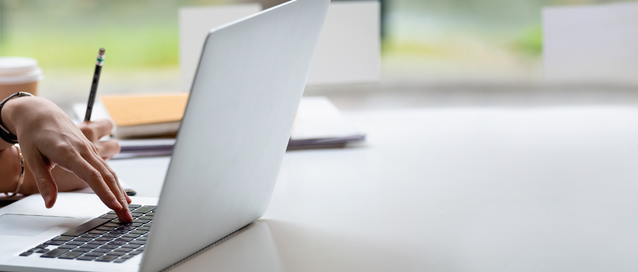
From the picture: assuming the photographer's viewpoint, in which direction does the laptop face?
facing away from the viewer and to the left of the viewer

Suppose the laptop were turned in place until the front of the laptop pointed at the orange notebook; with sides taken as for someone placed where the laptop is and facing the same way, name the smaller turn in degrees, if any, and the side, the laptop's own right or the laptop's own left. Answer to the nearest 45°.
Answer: approximately 45° to the laptop's own right

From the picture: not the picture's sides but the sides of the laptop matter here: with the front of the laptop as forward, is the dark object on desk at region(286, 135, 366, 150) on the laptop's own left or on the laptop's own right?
on the laptop's own right

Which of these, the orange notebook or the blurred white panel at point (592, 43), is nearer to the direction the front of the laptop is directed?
the orange notebook

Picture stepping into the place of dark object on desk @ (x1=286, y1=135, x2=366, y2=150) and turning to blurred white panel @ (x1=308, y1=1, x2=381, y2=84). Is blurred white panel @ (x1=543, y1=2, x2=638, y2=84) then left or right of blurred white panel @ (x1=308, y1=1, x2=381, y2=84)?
right

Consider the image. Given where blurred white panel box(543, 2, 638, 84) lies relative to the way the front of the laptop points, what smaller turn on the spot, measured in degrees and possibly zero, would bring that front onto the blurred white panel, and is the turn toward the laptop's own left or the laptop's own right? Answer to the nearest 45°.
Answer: approximately 90° to the laptop's own right

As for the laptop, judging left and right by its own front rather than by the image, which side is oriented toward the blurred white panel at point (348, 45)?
right

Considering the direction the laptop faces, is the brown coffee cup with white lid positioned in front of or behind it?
in front

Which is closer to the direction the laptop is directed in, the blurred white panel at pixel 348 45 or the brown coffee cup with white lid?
the brown coffee cup with white lid
